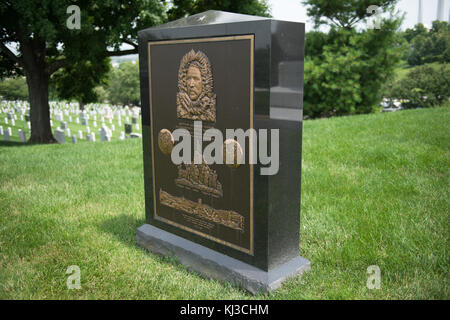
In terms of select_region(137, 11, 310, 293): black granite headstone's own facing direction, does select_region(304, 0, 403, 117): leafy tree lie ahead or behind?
behind

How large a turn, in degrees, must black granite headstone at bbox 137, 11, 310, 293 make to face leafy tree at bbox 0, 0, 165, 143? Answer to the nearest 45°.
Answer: approximately 90° to its right

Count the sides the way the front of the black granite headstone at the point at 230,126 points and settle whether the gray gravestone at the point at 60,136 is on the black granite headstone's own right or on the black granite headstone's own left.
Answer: on the black granite headstone's own right

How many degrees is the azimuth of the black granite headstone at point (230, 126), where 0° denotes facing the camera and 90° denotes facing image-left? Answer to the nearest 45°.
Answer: approximately 45°

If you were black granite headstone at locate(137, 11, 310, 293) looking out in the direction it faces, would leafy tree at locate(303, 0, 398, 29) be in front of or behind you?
behind

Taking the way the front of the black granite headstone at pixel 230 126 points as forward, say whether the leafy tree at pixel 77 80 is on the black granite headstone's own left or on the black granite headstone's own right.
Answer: on the black granite headstone's own right
